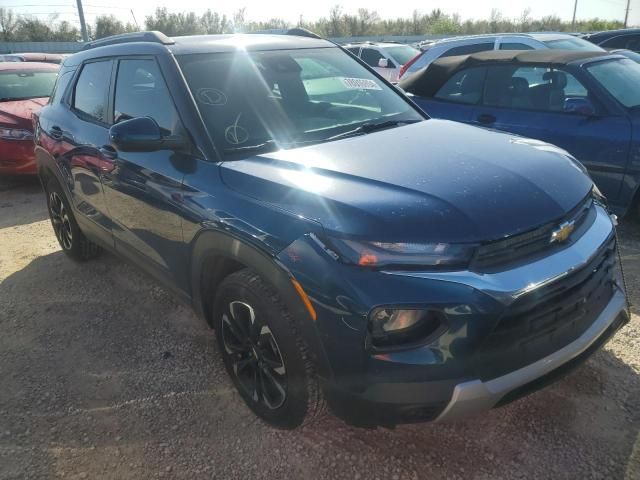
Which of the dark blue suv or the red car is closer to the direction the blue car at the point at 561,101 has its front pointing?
the dark blue suv

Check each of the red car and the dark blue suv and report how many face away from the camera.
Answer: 0

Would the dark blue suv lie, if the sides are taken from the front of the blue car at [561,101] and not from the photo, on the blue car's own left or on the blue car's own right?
on the blue car's own right

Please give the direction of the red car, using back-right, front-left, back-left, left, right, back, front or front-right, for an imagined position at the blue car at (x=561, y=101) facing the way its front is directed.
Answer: back-right

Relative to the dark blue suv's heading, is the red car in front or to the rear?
to the rear

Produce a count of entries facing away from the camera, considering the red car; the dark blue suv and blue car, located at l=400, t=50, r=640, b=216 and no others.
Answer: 0

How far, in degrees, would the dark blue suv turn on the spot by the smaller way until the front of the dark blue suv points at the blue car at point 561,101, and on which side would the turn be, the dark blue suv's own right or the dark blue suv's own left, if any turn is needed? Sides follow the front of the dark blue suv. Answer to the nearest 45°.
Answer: approximately 90° to the dark blue suv's own left

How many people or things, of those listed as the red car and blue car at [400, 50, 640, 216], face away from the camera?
0

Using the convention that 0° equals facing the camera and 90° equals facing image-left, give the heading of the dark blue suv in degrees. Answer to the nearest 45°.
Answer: approximately 315°

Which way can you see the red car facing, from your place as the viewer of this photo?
facing the viewer and to the right of the viewer
